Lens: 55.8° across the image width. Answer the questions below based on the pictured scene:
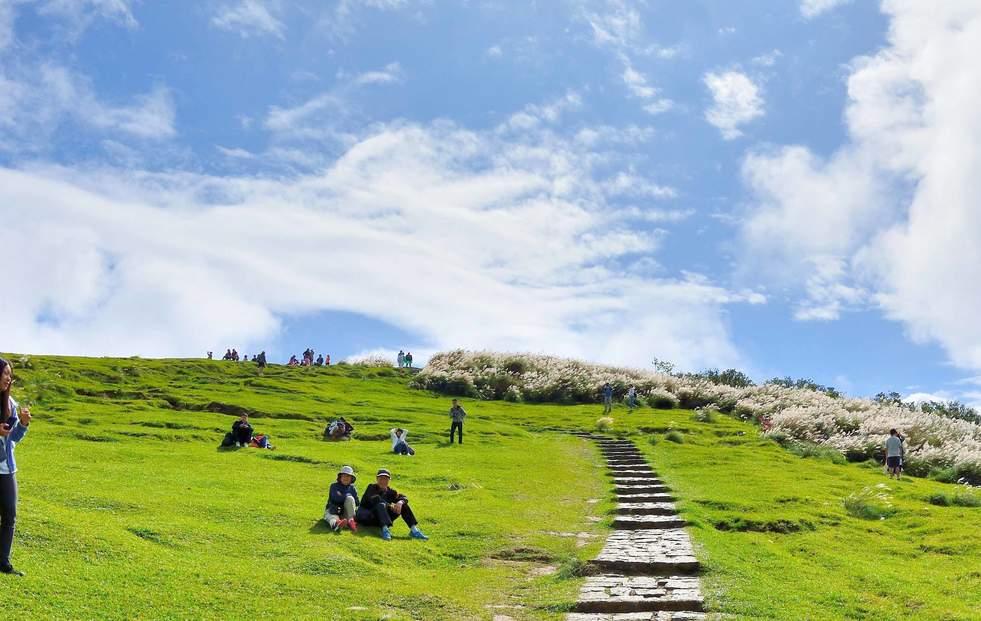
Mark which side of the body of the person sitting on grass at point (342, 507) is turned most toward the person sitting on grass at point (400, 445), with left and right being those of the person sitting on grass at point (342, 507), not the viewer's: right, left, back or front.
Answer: back

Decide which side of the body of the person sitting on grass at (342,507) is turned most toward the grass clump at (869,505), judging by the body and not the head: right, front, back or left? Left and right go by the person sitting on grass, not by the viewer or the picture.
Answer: left

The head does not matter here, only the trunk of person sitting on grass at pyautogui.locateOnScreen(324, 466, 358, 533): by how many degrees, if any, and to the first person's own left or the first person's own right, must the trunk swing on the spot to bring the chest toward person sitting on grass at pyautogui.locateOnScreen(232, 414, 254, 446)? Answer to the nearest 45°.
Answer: approximately 180°

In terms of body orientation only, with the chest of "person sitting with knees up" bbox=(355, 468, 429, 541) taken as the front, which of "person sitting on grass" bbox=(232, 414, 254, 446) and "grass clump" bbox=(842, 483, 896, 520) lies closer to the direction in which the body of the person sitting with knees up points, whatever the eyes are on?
the grass clump

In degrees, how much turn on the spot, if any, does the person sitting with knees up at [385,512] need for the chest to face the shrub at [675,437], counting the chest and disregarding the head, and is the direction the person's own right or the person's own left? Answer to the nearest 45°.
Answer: approximately 90° to the person's own left
